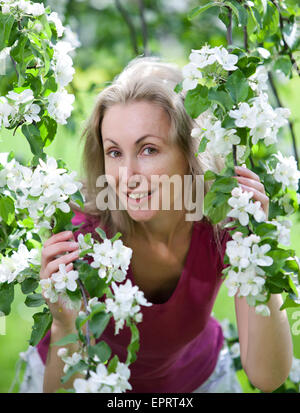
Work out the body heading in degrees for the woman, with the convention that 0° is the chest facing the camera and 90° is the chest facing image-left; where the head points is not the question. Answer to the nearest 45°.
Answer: approximately 0°
